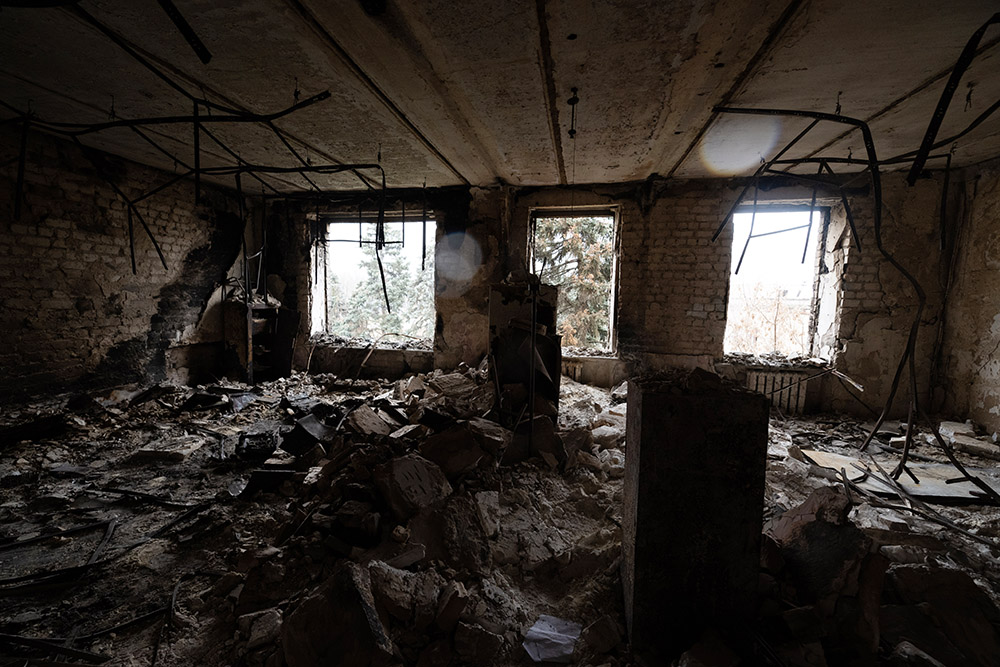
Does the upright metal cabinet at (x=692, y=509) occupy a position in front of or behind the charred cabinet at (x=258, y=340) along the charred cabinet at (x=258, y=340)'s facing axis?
in front

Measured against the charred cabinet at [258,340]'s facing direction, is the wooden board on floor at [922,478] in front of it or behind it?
in front

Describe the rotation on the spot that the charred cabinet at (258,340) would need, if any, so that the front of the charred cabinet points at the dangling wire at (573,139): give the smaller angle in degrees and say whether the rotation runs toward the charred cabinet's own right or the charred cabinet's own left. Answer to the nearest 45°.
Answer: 0° — it already faces it

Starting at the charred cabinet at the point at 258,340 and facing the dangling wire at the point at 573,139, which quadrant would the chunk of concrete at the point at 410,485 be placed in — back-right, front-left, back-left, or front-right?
front-right

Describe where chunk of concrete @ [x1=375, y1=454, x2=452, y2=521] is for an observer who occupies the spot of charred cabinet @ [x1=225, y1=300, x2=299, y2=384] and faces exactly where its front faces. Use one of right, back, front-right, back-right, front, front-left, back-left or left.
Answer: front-right

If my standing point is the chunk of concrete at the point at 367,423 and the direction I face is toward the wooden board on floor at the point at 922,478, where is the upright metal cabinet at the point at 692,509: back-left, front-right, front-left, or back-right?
front-right

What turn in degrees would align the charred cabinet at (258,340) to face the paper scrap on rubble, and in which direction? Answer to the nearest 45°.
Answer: approximately 45° to its right

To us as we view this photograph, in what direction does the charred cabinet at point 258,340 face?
facing the viewer and to the right of the viewer

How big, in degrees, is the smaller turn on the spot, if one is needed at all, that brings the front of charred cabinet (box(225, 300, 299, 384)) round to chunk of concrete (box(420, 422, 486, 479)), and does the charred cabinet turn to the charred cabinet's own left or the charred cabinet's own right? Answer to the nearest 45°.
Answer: approximately 45° to the charred cabinet's own right

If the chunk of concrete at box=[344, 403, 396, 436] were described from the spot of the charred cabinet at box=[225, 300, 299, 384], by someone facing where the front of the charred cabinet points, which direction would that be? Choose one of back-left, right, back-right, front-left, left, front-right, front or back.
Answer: front-right

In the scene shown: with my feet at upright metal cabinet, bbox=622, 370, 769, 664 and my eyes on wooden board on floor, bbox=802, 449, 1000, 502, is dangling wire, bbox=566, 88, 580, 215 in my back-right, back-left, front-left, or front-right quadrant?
front-left

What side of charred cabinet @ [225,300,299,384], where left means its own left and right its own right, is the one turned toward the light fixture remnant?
front
